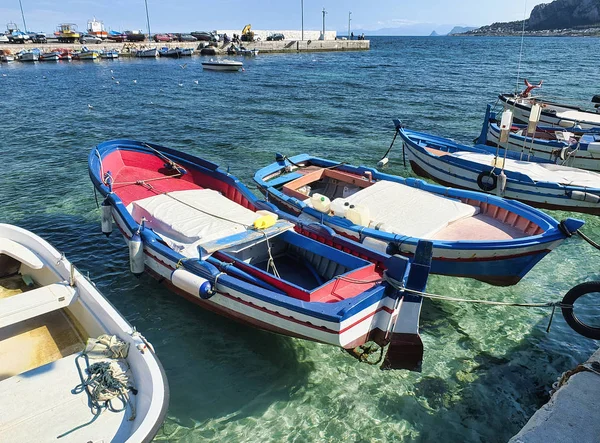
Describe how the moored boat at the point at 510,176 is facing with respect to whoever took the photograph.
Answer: facing away from the viewer and to the left of the viewer

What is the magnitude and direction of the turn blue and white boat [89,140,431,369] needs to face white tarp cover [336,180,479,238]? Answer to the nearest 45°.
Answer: approximately 90° to its right

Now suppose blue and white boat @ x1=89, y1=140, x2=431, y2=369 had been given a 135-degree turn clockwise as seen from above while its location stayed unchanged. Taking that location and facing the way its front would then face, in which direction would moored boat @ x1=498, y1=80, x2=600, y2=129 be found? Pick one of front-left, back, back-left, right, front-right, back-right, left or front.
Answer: front-left

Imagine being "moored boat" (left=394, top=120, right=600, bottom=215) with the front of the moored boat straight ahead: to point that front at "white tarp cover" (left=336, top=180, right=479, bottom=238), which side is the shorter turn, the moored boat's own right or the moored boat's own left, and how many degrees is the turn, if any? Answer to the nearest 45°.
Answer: approximately 90° to the moored boat's own left
